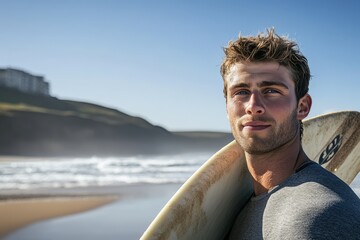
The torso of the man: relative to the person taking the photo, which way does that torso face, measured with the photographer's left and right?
facing the viewer and to the left of the viewer
